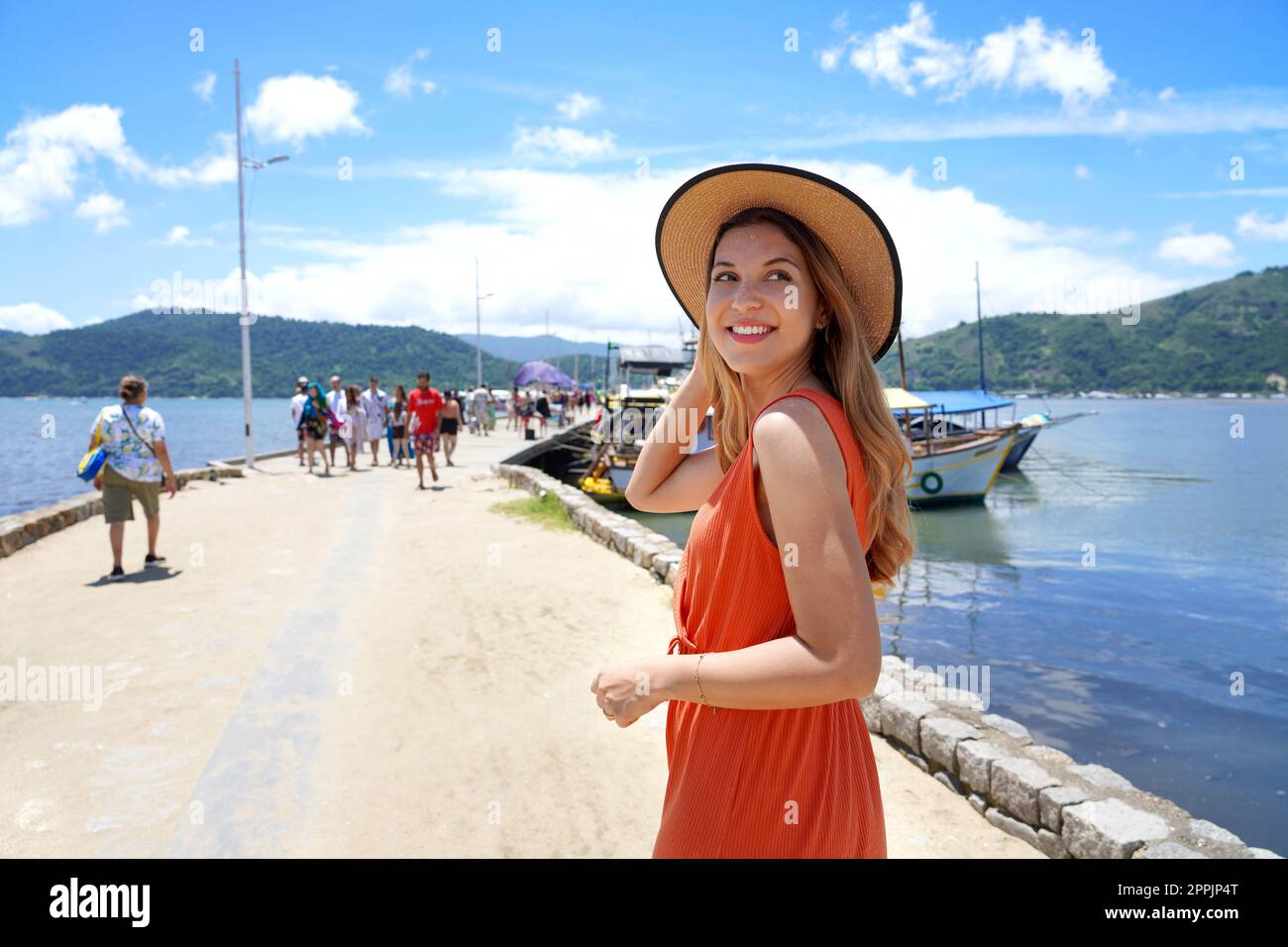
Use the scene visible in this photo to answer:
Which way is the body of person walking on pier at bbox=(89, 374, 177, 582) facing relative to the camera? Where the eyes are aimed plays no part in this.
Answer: away from the camera

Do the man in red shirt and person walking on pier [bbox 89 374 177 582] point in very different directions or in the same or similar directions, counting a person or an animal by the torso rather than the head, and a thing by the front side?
very different directions

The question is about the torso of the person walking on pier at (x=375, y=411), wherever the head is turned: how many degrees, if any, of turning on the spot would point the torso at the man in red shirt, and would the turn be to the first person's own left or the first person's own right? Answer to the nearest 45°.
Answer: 0° — they already face them

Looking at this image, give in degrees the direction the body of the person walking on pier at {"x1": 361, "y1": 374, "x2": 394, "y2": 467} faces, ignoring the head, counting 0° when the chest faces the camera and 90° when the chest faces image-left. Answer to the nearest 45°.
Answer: approximately 0°

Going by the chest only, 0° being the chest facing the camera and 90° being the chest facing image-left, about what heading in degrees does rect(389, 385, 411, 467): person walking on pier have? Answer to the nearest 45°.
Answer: approximately 0°

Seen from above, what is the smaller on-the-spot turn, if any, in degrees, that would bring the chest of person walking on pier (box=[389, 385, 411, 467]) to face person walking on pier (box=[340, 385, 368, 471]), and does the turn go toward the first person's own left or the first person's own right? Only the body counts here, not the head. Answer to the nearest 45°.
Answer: approximately 135° to the first person's own right

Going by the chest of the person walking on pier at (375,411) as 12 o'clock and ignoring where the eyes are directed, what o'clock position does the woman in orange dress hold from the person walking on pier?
The woman in orange dress is roughly at 12 o'clock from the person walking on pier.

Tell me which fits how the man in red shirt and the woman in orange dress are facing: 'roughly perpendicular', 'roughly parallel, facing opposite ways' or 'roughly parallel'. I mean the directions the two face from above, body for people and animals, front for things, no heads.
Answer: roughly perpendicular
